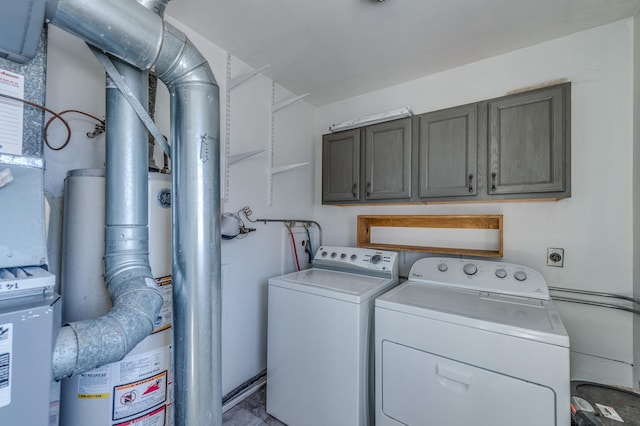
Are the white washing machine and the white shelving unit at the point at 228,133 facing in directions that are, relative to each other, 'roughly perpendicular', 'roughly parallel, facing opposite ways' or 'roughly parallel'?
roughly perpendicular

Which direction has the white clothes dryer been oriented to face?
toward the camera

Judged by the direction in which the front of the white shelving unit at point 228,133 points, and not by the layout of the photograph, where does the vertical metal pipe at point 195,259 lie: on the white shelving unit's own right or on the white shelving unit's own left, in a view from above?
on the white shelving unit's own right

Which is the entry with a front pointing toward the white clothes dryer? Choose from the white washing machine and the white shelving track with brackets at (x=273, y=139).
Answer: the white shelving track with brackets

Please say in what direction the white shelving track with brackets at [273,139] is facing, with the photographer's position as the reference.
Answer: facing the viewer and to the right of the viewer

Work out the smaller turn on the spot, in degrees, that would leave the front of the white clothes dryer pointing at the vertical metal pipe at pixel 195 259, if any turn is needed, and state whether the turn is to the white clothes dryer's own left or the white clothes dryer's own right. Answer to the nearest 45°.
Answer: approximately 45° to the white clothes dryer's own right

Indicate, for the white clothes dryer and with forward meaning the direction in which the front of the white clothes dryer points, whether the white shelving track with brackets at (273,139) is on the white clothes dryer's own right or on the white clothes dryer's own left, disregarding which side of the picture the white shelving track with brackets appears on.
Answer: on the white clothes dryer's own right

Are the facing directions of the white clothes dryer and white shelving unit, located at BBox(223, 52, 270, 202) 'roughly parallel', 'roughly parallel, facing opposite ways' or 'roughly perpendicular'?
roughly perpendicular

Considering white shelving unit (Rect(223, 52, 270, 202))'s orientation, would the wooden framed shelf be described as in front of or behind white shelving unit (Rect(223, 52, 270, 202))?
in front

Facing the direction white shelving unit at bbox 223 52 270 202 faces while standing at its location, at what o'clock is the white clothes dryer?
The white clothes dryer is roughly at 12 o'clock from the white shelving unit.

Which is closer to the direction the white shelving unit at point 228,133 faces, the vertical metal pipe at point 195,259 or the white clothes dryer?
the white clothes dryer

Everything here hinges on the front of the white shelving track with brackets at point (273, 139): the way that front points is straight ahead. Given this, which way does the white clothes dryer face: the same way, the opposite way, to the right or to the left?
to the right

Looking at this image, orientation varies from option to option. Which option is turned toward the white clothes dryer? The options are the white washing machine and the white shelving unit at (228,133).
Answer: the white shelving unit

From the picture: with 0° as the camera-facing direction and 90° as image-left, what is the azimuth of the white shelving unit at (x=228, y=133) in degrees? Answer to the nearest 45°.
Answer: approximately 315°

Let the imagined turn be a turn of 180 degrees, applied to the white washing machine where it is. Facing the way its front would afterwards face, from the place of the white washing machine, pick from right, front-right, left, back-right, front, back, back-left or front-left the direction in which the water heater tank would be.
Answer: back

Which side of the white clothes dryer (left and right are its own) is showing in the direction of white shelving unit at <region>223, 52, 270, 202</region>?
right

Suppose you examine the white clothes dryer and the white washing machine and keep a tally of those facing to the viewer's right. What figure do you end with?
0
